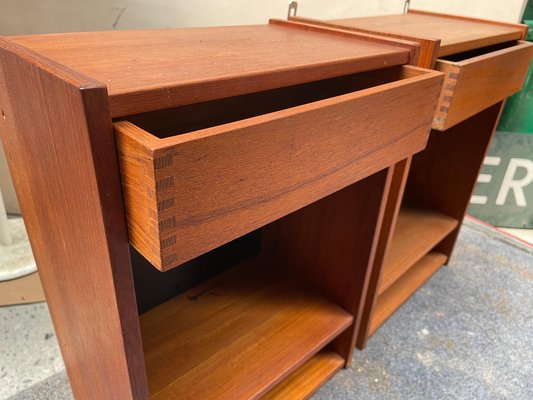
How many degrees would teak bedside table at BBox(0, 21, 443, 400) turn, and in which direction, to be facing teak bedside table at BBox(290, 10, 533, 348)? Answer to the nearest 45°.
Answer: approximately 90° to its left

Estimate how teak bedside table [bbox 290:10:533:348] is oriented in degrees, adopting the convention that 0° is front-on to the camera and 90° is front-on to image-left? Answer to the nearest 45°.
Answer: approximately 315°

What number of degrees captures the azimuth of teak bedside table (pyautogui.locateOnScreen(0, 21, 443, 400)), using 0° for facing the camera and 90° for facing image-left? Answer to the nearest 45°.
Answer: approximately 315°

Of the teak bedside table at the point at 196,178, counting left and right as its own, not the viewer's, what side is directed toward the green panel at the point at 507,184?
left
